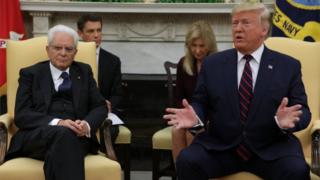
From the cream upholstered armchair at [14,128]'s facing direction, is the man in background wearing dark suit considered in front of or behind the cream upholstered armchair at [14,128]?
behind

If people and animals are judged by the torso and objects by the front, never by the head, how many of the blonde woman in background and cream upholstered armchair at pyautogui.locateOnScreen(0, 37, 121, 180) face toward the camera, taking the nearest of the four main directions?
2

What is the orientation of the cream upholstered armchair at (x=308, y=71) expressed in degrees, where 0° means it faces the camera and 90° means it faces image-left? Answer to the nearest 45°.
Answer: approximately 45°

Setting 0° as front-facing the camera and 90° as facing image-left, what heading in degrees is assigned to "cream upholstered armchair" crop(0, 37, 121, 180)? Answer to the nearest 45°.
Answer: approximately 0°

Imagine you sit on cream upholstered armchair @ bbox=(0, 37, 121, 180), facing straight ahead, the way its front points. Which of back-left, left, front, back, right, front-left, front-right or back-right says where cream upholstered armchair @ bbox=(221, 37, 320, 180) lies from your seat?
left

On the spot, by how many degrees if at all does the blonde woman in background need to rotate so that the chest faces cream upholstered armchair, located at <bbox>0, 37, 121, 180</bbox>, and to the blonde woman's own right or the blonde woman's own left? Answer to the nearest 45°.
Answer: approximately 45° to the blonde woman's own right

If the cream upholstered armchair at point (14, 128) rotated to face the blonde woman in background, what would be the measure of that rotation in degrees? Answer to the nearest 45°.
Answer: approximately 90° to its left

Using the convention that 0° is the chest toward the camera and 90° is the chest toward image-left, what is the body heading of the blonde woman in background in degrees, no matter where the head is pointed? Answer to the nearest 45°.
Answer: approximately 0°
